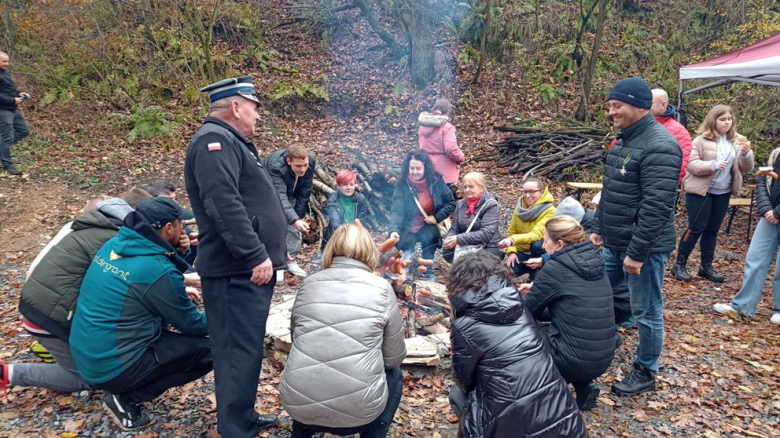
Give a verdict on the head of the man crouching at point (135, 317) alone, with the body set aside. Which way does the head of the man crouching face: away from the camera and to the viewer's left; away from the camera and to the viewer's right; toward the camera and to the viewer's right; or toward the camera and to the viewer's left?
away from the camera and to the viewer's right

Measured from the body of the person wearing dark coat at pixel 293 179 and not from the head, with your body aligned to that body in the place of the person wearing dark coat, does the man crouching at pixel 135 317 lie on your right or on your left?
on your right

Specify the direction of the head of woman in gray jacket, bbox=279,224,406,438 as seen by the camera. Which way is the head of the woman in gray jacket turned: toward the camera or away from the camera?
away from the camera

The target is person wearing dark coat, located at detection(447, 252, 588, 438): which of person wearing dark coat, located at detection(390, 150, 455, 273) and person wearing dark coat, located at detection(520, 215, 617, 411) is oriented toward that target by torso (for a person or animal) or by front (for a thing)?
person wearing dark coat, located at detection(390, 150, 455, 273)

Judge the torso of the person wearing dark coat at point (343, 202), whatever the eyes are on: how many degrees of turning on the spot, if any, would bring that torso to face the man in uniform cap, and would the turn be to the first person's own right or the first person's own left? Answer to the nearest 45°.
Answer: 0° — they already face them

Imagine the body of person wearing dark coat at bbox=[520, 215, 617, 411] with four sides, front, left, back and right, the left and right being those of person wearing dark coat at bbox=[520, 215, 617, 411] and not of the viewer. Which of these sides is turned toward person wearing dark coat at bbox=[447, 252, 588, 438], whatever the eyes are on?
left

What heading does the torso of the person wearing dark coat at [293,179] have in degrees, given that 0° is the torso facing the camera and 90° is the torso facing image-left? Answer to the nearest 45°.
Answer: approximately 315°

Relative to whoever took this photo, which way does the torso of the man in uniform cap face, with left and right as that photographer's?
facing to the right of the viewer

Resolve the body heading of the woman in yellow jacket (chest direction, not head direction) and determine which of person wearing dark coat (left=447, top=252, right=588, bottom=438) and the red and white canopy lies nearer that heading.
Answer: the person wearing dark coat

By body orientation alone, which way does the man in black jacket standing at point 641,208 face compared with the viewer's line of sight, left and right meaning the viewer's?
facing to the left of the viewer

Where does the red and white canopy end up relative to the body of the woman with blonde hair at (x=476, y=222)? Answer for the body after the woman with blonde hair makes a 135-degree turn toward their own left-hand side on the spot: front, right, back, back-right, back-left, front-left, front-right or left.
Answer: front-left

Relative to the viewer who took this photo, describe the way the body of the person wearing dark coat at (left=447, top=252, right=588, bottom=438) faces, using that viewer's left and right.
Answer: facing away from the viewer and to the left of the viewer
